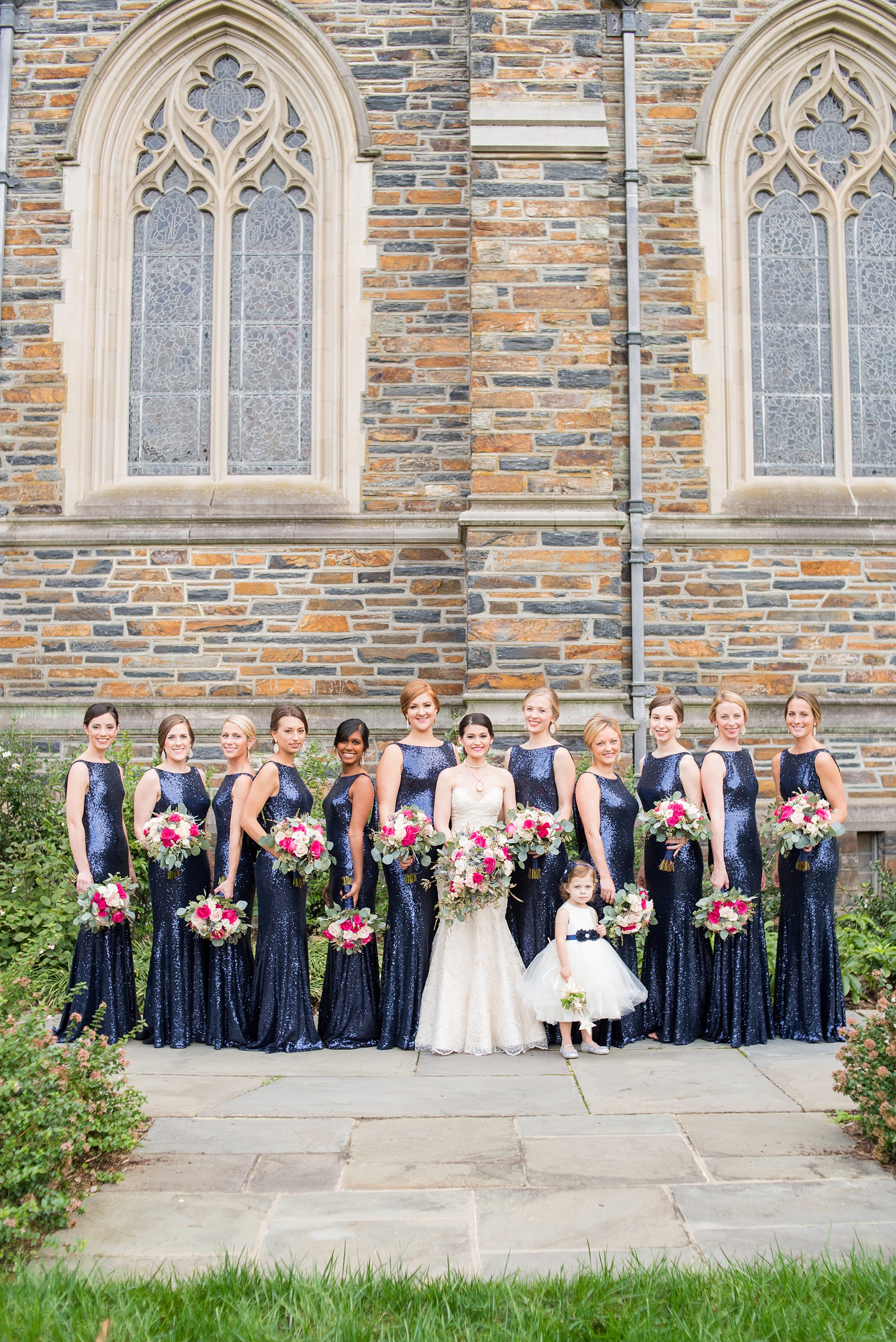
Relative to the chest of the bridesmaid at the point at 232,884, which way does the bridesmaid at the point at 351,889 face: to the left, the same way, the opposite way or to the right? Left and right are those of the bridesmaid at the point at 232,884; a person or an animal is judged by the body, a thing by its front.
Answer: the same way

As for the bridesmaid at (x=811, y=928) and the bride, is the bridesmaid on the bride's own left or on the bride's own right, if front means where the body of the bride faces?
on the bride's own left

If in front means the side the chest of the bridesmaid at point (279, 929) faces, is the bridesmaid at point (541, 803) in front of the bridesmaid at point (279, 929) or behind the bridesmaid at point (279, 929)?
in front

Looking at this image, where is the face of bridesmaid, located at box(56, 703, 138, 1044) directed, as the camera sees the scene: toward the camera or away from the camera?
toward the camera

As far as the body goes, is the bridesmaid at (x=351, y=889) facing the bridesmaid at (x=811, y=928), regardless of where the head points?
no

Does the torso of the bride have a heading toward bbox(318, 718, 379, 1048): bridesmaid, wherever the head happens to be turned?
no

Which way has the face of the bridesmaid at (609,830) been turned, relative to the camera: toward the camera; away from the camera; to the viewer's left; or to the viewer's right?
toward the camera

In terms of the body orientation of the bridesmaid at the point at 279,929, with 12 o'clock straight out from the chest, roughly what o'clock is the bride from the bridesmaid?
The bride is roughly at 11 o'clock from the bridesmaid.

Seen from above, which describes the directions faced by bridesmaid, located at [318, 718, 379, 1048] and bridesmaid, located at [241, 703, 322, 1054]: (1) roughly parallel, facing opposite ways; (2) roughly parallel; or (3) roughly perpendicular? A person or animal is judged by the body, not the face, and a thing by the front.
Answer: roughly perpendicular

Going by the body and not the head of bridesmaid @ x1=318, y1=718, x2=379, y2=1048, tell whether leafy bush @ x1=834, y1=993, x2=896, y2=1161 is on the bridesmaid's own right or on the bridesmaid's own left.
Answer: on the bridesmaid's own left

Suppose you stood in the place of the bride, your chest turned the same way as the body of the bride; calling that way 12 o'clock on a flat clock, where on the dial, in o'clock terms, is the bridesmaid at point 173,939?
The bridesmaid is roughly at 3 o'clock from the bride.

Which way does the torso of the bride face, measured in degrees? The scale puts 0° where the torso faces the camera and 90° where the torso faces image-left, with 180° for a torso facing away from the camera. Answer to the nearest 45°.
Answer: approximately 0°

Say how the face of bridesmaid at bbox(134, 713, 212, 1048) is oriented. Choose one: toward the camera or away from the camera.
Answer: toward the camera

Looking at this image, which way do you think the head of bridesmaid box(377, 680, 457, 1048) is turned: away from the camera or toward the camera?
toward the camera
